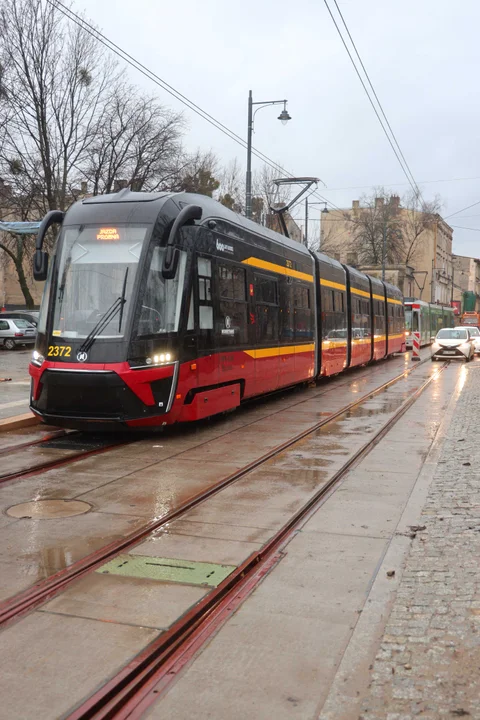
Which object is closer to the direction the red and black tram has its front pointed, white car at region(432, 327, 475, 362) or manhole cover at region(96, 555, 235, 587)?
the manhole cover

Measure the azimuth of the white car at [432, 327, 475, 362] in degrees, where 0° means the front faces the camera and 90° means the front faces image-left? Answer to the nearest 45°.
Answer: approximately 0°

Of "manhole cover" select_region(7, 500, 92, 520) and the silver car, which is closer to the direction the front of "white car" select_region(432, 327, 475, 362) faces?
the manhole cover

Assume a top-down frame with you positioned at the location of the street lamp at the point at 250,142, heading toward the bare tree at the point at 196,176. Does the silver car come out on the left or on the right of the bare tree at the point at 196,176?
left

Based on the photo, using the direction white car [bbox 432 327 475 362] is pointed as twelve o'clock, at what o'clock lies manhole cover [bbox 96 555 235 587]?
The manhole cover is roughly at 12 o'clock from the white car.

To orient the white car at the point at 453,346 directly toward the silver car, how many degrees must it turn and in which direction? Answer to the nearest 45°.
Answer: approximately 90° to its right

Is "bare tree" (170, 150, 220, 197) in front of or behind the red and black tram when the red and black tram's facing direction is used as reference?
behind

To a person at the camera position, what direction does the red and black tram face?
facing the viewer and to the left of the viewer

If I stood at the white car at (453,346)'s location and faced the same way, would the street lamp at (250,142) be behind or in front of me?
in front

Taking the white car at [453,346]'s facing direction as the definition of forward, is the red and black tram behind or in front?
in front

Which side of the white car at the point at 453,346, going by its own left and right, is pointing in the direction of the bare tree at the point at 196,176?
right

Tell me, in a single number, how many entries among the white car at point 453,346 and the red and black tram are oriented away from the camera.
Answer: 0

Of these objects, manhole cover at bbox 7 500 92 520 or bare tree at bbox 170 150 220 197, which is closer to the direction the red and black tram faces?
the manhole cover

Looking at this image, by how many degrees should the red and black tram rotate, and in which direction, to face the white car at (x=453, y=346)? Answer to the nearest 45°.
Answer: approximately 180°
